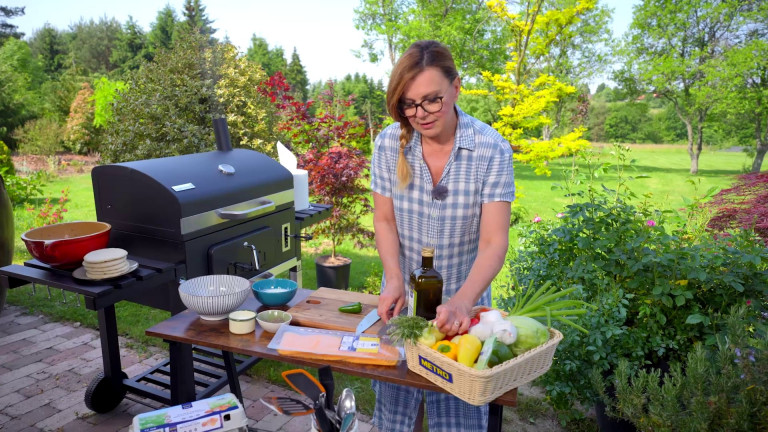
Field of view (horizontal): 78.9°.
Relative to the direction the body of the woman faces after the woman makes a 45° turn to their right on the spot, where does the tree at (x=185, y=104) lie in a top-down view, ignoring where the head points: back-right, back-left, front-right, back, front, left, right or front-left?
right

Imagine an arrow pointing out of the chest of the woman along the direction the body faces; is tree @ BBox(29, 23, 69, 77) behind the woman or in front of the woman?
behind

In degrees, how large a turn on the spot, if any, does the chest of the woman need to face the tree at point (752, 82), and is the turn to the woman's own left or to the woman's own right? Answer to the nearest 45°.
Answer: approximately 135° to the woman's own left

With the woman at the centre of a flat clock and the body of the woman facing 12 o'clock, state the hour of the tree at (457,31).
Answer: The tree is roughly at 6 o'clock from the woman.

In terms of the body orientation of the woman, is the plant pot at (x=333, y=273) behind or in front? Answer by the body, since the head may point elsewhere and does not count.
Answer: behind

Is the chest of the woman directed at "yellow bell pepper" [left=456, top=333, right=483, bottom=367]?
yes

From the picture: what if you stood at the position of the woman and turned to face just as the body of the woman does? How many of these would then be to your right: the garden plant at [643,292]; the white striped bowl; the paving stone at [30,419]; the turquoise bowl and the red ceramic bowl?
4

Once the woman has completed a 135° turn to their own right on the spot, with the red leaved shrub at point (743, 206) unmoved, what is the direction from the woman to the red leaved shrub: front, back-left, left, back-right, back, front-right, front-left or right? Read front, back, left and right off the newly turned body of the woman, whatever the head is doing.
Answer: right

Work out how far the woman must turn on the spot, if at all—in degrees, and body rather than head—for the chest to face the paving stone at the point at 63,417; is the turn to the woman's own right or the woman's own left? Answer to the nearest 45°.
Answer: approximately 90° to the woman's own right

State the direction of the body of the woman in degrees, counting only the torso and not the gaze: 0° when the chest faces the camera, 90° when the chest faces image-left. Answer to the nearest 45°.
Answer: approximately 0°

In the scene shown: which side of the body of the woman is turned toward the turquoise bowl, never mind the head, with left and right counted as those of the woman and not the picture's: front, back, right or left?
right

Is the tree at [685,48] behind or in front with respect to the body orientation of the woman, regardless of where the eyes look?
behind

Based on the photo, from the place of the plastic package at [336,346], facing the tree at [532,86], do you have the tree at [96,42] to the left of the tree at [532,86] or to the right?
left

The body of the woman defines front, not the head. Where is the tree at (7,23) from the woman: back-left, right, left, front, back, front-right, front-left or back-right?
back-right

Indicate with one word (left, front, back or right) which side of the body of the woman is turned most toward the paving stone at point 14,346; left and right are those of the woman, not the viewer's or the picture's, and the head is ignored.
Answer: right
